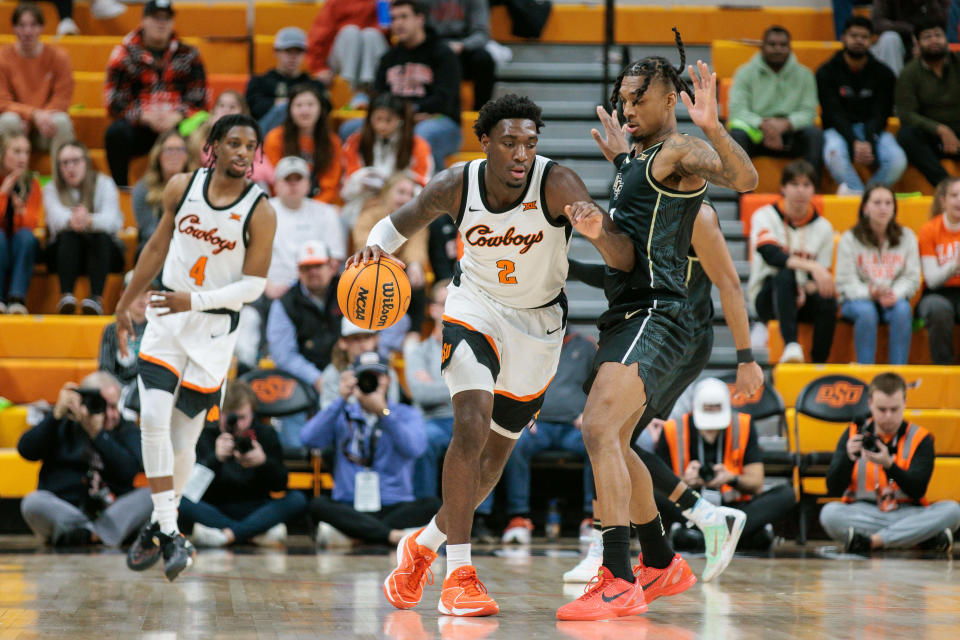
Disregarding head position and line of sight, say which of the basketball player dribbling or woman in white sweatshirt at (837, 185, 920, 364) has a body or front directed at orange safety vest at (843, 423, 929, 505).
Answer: the woman in white sweatshirt

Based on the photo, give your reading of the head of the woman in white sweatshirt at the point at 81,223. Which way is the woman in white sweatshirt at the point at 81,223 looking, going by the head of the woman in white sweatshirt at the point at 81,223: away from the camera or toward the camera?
toward the camera

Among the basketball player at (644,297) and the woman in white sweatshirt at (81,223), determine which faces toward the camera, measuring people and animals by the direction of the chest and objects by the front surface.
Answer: the woman in white sweatshirt

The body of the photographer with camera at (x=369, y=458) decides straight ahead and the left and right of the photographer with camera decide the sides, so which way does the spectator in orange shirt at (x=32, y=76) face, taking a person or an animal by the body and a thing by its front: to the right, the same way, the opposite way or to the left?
the same way

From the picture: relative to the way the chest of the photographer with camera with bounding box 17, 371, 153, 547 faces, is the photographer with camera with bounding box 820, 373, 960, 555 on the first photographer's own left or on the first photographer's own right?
on the first photographer's own left

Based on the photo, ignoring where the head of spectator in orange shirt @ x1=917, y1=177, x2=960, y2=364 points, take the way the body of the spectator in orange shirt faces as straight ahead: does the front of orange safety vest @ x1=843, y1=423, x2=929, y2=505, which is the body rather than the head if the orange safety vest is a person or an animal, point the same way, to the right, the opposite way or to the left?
the same way

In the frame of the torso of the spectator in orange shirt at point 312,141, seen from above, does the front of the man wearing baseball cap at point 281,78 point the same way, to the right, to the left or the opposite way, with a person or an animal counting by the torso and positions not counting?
the same way

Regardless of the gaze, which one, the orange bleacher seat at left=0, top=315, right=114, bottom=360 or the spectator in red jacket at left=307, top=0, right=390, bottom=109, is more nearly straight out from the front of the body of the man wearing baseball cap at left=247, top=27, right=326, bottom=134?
the orange bleacher seat

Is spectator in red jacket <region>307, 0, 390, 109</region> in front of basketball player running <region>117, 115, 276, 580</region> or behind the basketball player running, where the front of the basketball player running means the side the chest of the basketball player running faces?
behind

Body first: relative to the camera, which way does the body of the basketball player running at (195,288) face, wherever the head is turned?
toward the camera

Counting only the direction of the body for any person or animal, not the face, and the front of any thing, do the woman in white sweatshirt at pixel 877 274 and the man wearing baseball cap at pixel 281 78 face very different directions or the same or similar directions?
same or similar directions

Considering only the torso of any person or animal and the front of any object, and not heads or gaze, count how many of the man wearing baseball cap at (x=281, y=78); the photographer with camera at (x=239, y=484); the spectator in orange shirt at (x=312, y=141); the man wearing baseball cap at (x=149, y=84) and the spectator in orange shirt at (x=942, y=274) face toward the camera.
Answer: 5

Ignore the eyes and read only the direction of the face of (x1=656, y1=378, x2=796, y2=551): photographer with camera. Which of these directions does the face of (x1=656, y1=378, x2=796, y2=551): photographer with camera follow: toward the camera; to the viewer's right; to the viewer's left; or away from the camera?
toward the camera

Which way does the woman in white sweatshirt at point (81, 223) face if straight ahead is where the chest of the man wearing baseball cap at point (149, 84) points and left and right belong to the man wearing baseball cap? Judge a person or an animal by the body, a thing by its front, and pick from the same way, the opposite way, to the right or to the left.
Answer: the same way

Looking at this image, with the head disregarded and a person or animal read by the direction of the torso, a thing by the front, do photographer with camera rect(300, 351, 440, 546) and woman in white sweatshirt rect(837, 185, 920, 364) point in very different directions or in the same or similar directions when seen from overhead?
same or similar directions

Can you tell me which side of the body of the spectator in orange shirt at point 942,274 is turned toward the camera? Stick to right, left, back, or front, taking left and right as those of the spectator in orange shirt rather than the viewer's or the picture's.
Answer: front

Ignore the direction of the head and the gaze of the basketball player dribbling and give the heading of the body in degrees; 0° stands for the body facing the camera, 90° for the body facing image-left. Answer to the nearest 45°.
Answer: approximately 0°

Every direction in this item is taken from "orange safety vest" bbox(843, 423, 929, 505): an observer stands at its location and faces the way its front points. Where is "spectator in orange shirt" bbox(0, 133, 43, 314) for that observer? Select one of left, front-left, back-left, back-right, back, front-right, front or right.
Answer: right

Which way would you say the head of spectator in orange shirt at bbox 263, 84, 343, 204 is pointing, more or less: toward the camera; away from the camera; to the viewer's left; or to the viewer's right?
toward the camera
